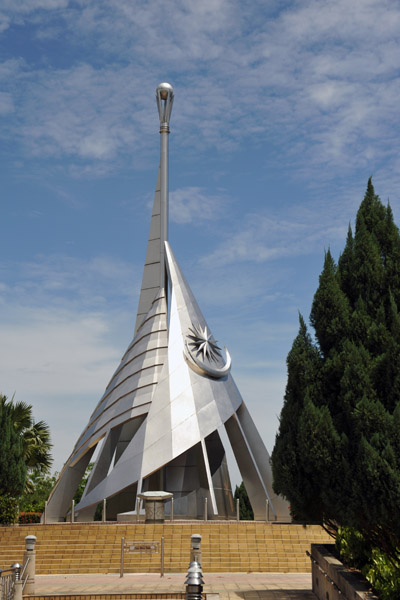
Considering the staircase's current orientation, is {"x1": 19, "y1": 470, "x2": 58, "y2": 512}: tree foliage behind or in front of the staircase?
behind

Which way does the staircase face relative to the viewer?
toward the camera

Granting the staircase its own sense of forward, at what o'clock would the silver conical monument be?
The silver conical monument is roughly at 6 o'clock from the staircase.

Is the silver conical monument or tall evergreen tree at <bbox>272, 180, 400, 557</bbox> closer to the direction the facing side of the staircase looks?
the tall evergreen tree

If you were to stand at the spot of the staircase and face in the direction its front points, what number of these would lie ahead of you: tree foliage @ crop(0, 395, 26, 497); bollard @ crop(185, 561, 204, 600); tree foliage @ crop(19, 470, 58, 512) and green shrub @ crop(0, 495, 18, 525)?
1

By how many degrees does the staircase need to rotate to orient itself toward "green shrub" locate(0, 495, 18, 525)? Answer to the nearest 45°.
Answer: approximately 135° to its right

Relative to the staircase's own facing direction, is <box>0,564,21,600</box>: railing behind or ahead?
ahead

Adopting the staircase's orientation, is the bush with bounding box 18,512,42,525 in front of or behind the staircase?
behind

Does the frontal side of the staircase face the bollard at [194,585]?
yes

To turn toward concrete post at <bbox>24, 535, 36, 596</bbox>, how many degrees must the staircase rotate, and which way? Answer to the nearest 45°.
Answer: approximately 45° to its right
